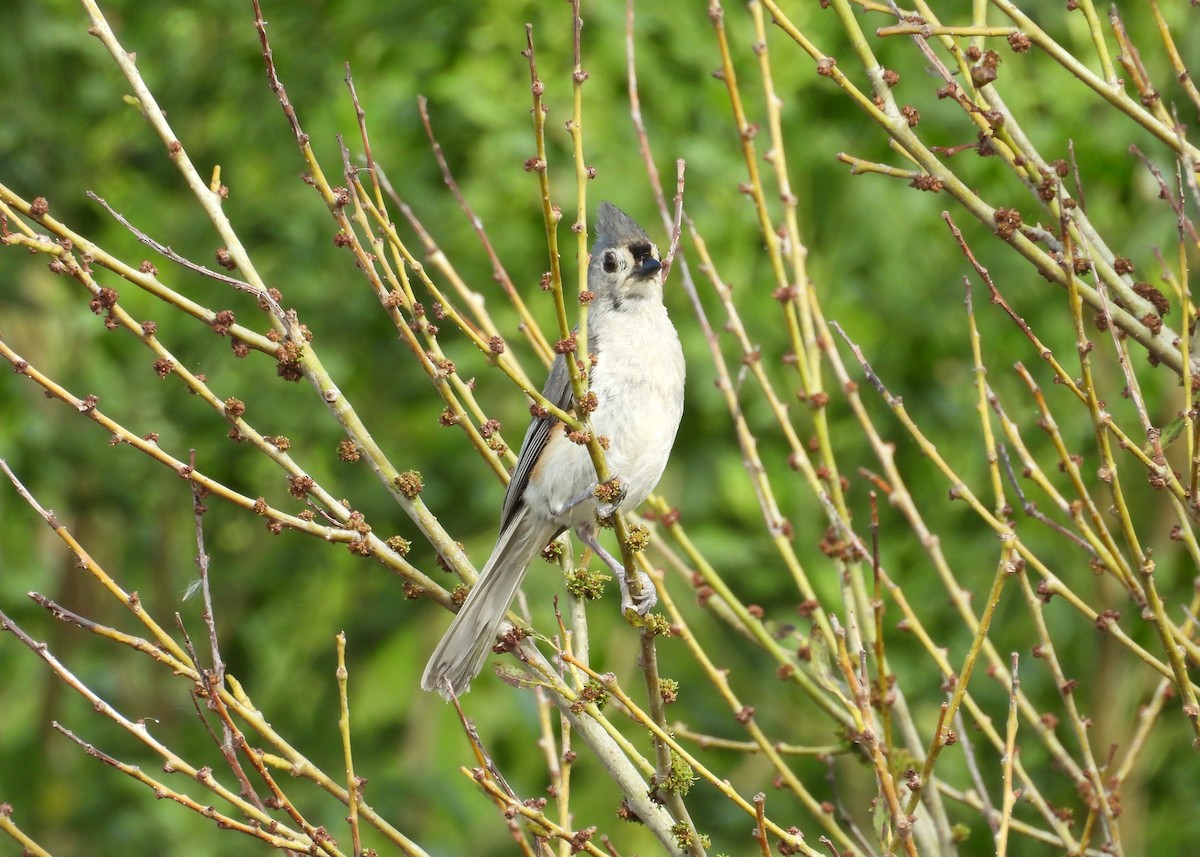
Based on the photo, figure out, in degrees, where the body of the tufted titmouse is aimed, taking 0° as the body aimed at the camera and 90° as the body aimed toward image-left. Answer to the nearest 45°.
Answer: approximately 315°
